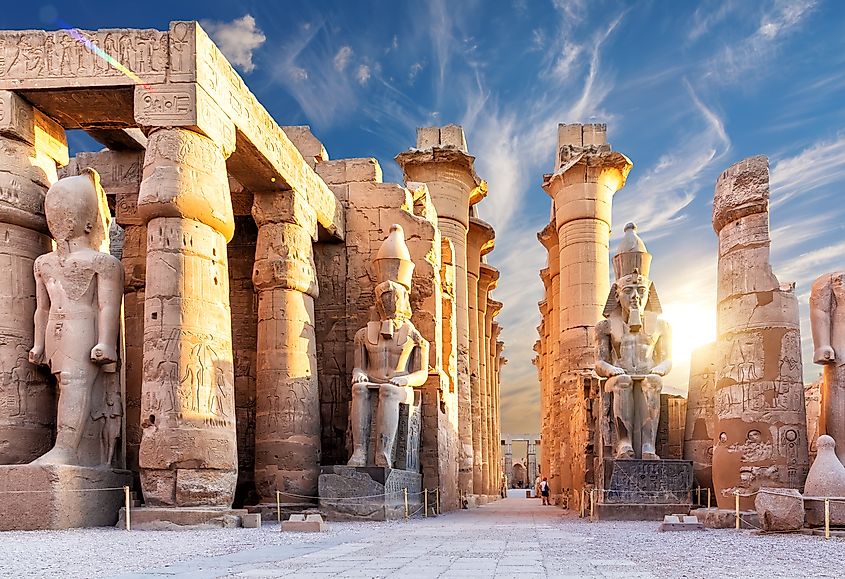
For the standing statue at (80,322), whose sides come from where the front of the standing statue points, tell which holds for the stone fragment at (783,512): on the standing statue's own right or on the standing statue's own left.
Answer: on the standing statue's own left

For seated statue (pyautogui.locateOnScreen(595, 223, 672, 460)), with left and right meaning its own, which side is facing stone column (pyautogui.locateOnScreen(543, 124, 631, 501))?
back

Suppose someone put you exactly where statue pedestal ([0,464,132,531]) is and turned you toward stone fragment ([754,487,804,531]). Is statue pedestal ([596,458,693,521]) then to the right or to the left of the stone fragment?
left

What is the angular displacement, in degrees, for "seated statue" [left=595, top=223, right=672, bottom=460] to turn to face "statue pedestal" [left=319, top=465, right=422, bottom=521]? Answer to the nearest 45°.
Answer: approximately 45° to its right

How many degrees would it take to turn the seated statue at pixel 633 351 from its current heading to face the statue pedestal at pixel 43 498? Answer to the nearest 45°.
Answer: approximately 45° to its right
